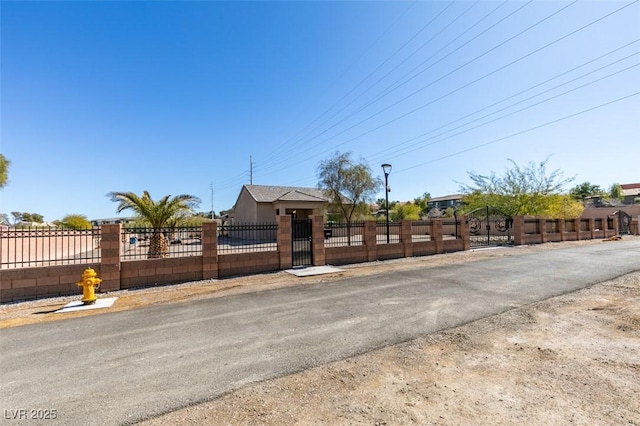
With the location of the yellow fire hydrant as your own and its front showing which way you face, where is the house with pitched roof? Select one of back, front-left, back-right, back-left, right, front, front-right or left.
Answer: back-left

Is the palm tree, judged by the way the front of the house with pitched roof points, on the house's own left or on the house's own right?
on the house's own right

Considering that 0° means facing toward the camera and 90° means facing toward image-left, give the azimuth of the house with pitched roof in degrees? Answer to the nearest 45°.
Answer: approximately 315°

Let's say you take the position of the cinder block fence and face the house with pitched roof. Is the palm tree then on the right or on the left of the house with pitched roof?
left

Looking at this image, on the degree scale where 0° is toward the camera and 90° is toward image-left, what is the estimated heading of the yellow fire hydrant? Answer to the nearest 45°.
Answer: approximately 0°

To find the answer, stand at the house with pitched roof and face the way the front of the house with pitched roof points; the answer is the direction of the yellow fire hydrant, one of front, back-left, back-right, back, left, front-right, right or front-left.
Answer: front-right
